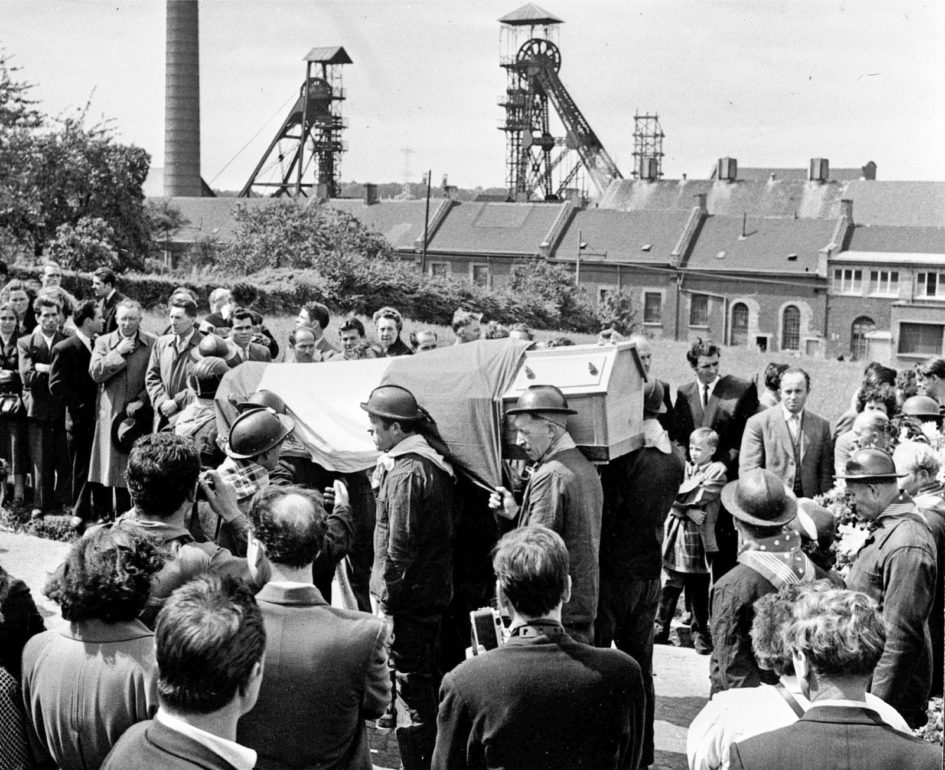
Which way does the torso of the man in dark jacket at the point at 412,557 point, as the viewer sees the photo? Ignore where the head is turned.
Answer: to the viewer's left

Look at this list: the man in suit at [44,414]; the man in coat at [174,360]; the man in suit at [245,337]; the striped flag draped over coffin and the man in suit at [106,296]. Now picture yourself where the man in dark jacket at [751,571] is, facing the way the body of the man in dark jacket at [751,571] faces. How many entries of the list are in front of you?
5

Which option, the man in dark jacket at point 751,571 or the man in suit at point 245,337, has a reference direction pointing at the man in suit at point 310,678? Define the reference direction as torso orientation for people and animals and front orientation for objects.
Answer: the man in suit at point 245,337

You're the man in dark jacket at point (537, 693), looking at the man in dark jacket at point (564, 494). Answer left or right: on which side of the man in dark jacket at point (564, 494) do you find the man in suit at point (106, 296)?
left

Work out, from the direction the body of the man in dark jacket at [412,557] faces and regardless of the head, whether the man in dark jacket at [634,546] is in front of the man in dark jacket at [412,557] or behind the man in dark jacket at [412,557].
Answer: behind

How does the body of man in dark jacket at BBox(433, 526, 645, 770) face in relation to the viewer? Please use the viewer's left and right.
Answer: facing away from the viewer

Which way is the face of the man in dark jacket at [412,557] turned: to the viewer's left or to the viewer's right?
to the viewer's left

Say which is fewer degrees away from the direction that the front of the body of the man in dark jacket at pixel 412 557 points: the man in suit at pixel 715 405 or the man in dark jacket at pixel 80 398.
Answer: the man in dark jacket

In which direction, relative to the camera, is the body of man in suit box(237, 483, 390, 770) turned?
away from the camera
